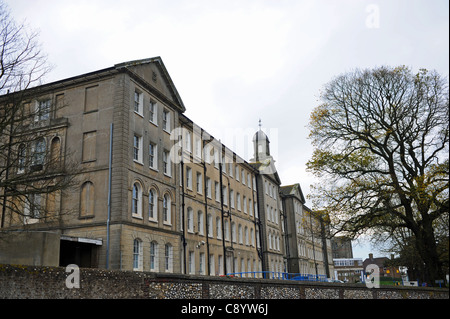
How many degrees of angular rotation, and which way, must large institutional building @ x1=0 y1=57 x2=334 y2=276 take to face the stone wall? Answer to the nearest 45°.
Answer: approximately 45° to its right

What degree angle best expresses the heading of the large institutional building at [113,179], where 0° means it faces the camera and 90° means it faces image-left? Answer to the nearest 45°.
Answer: approximately 315°
